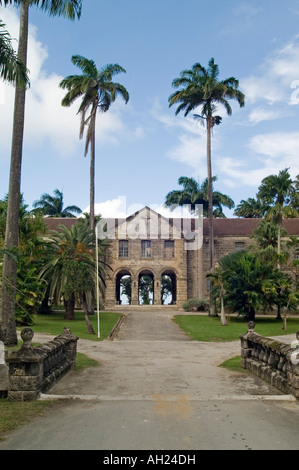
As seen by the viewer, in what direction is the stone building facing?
toward the camera

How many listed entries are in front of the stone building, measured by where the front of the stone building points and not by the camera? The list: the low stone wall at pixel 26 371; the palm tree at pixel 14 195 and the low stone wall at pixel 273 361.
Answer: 3

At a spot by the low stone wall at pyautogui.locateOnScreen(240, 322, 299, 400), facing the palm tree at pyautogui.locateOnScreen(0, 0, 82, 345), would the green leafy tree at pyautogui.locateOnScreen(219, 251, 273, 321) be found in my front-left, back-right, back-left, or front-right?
front-right

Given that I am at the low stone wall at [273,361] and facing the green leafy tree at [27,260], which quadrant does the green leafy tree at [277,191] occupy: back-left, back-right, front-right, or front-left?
front-right

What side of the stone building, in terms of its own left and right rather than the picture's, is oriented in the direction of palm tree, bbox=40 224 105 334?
front

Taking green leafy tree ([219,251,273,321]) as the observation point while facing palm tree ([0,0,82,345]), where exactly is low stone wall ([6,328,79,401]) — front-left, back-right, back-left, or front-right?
front-left

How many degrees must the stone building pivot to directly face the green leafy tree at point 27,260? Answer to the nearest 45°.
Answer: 0° — it already faces it

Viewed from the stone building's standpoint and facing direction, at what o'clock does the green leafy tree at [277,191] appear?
The green leafy tree is roughly at 10 o'clock from the stone building.

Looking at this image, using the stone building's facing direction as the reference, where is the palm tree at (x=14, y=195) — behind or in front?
in front

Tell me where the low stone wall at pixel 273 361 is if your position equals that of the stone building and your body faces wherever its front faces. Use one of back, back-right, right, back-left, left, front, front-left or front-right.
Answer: front
